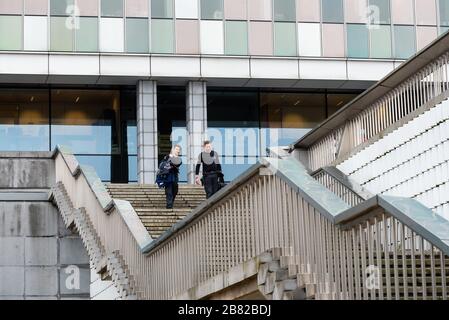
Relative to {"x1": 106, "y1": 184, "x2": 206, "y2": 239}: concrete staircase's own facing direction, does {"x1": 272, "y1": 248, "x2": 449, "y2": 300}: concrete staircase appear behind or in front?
in front

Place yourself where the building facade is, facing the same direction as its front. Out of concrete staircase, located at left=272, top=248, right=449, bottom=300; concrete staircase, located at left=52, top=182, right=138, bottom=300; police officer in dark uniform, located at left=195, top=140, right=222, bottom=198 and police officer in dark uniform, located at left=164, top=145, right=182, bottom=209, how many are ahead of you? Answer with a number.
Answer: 4

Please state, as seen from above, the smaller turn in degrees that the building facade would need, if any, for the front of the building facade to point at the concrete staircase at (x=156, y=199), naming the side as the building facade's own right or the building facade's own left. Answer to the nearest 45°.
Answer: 0° — it already faces it

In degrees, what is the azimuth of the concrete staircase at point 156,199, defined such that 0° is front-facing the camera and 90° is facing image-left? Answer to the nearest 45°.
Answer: approximately 0°

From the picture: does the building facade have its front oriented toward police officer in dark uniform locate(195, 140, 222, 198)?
yes

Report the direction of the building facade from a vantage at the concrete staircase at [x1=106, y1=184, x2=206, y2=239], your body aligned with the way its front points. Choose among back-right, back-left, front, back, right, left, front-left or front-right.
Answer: back

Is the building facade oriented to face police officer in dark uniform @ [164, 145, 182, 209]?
yes

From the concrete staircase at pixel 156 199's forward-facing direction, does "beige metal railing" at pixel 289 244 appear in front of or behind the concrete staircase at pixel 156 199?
in front

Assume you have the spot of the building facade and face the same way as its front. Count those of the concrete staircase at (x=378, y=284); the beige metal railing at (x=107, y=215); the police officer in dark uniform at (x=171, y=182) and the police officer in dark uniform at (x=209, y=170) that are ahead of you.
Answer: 4

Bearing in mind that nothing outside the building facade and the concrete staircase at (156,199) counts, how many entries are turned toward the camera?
2
